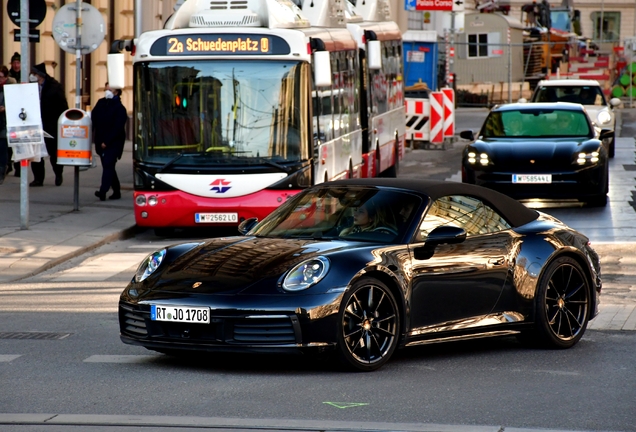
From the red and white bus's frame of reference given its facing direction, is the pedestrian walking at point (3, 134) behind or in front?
behind

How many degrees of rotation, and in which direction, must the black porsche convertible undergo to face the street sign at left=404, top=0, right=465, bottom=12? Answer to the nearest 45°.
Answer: approximately 135° to its right
